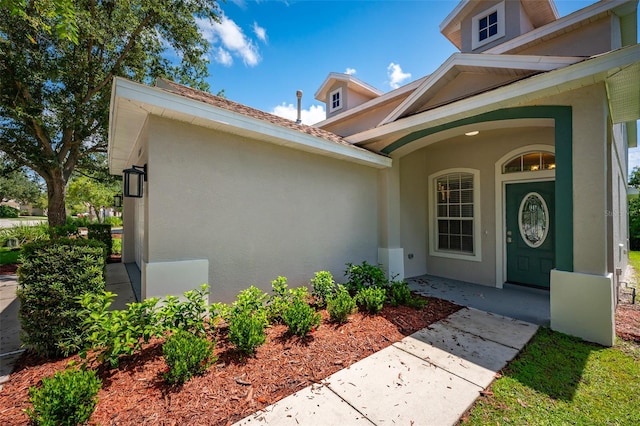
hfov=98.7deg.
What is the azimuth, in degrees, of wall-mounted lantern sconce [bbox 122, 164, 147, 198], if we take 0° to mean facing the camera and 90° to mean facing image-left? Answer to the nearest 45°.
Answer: approximately 90°

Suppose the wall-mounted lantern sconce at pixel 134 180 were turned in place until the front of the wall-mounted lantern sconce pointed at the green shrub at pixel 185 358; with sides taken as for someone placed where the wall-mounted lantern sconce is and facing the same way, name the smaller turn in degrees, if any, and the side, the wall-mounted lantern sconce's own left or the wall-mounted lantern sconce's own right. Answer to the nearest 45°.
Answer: approximately 90° to the wall-mounted lantern sconce's own left

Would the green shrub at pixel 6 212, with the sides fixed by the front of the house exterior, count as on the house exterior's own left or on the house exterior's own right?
on the house exterior's own right

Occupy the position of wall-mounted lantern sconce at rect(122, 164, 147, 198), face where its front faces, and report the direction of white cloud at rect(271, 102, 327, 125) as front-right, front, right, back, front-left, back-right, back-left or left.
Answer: back-right

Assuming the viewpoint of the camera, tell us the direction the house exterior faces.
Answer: facing the viewer and to the left of the viewer

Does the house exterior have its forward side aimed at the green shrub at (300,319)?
yes

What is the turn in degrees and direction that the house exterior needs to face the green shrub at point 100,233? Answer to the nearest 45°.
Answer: approximately 45° to its right

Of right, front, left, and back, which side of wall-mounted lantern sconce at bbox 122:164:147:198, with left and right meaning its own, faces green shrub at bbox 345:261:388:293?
back

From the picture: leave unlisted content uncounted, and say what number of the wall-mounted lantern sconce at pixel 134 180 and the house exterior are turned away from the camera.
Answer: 0

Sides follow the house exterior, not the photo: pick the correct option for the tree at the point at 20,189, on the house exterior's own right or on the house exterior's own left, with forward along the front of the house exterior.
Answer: on the house exterior's own right

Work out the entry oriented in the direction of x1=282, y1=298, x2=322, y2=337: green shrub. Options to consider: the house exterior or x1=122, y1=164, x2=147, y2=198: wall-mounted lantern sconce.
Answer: the house exterior
